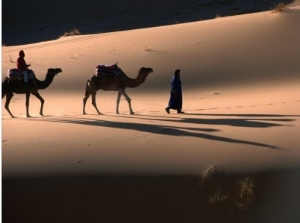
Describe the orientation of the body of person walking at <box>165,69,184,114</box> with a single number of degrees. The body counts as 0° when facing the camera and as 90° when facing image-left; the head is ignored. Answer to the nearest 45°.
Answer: approximately 270°

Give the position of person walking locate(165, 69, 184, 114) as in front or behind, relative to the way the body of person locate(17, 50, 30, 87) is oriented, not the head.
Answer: in front

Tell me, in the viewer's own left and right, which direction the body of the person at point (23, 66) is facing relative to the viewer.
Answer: facing to the right of the viewer

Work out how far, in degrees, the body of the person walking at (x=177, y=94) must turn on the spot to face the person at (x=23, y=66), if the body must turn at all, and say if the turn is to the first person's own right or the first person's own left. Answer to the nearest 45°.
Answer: approximately 180°

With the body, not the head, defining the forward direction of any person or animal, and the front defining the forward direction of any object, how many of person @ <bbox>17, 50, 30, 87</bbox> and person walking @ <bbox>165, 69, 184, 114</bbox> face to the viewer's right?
2
